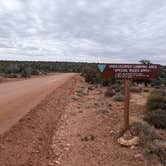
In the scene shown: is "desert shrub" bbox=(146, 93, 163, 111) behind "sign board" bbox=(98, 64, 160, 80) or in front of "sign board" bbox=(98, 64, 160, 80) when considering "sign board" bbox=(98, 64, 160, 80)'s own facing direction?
behind

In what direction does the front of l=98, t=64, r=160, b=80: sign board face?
toward the camera
